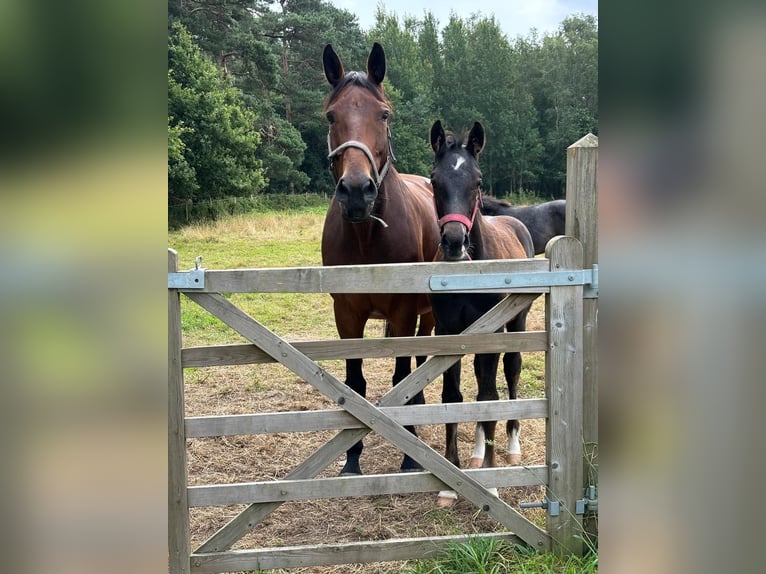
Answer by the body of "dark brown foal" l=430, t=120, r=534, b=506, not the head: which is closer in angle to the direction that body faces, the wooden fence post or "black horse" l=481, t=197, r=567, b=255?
the wooden fence post

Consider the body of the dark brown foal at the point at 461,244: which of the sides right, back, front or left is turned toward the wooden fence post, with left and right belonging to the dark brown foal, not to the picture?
left

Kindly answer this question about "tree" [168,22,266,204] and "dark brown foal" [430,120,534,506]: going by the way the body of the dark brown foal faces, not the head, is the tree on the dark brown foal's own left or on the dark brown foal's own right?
on the dark brown foal's own right

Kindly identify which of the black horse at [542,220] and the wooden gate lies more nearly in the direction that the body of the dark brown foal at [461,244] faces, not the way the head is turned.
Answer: the wooden gate

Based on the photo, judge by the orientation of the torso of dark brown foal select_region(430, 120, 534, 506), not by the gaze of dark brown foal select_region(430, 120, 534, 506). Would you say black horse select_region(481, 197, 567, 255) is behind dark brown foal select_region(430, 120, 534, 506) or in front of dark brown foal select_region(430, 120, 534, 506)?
behind

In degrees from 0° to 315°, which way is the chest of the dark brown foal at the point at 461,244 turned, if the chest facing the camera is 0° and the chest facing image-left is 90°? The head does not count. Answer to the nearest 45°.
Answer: approximately 45°
